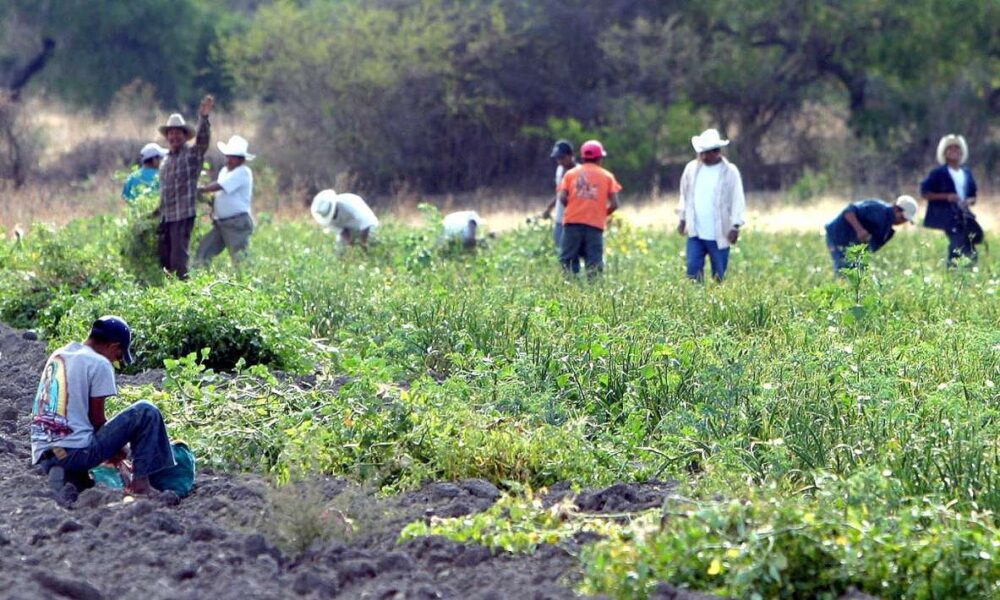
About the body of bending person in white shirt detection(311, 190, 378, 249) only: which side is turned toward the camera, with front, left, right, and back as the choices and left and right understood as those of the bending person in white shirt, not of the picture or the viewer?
left

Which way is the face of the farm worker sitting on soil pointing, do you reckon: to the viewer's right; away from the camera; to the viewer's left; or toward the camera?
to the viewer's right

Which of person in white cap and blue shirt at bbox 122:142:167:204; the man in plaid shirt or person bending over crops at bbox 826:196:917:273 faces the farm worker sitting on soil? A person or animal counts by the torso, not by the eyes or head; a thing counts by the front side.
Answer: the man in plaid shirt

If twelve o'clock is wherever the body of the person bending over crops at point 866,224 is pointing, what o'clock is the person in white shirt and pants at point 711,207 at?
The person in white shirt and pants is roughly at 5 o'clock from the person bending over crops.

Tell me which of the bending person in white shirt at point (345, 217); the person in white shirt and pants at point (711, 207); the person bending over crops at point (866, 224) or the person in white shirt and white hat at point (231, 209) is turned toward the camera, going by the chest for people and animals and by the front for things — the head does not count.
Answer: the person in white shirt and pants

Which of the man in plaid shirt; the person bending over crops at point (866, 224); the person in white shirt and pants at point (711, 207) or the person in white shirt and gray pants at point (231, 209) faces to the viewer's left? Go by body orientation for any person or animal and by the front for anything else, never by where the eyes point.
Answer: the person in white shirt and gray pants

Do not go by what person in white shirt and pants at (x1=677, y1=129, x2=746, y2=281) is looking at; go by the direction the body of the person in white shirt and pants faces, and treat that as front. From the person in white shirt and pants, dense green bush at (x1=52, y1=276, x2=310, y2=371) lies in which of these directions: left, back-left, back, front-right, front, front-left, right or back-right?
front-right

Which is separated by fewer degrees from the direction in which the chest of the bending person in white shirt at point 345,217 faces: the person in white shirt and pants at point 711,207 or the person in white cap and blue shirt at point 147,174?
the person in white cap and blue shirt

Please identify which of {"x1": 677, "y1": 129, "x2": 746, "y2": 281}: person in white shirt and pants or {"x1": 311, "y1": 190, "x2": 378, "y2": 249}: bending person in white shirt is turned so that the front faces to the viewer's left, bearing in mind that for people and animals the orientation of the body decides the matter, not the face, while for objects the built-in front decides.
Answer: the bending person in white shirt

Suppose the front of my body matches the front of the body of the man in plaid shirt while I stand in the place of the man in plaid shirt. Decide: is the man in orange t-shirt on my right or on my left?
on my left

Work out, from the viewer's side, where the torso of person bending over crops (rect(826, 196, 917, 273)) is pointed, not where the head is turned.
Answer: to the viewer's right
